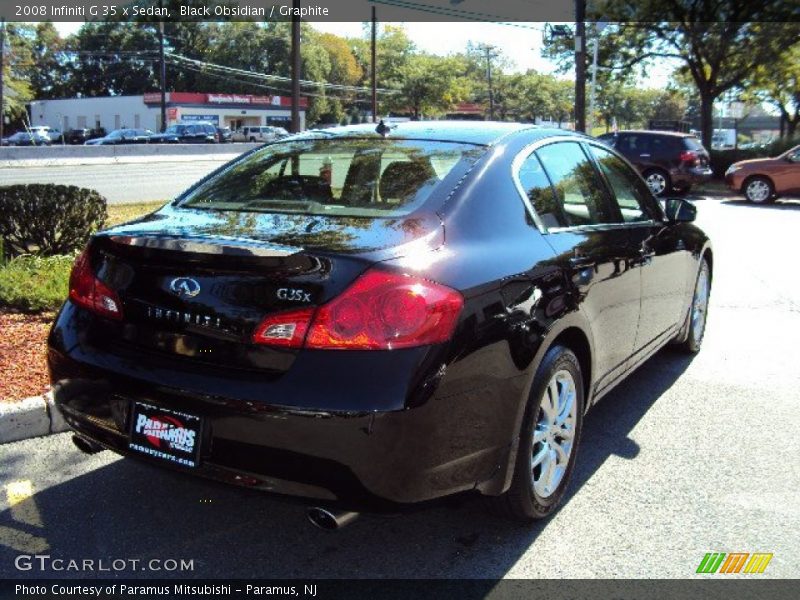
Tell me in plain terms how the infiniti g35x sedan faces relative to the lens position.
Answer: facing away from the viewer and to the right of the viewer

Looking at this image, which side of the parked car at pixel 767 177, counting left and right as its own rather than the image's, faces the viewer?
left

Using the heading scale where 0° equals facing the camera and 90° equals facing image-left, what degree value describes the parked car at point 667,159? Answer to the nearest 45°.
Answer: approximately 135°

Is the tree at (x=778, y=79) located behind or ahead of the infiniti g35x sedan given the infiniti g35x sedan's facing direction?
ahead

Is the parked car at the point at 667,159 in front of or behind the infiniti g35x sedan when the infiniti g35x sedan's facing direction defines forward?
in front

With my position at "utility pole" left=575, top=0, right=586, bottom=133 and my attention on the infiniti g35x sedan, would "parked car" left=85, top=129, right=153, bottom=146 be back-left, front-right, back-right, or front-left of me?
back-right

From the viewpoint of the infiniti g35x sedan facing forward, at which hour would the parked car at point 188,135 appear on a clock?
The parked car is roughly at 10 o'clock from the infiniti g35x sedan.

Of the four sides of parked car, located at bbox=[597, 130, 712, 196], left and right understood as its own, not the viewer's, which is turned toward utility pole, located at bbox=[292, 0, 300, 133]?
front

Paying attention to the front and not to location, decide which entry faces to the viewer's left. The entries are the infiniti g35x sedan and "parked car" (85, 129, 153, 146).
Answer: the parked car

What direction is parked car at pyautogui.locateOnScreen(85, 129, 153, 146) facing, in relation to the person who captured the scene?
facing to the left of the viewer

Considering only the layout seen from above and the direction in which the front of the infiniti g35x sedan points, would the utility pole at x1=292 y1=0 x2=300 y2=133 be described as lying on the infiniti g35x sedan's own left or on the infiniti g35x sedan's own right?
on the infiniti g35x sedan's own left

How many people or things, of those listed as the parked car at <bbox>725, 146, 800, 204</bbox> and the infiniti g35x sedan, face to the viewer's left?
1

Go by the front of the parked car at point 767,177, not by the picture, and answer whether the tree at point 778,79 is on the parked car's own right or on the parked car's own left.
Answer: on the parked car's own right

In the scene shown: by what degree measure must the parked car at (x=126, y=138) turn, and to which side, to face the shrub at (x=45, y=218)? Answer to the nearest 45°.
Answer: approximately 90° to its left
